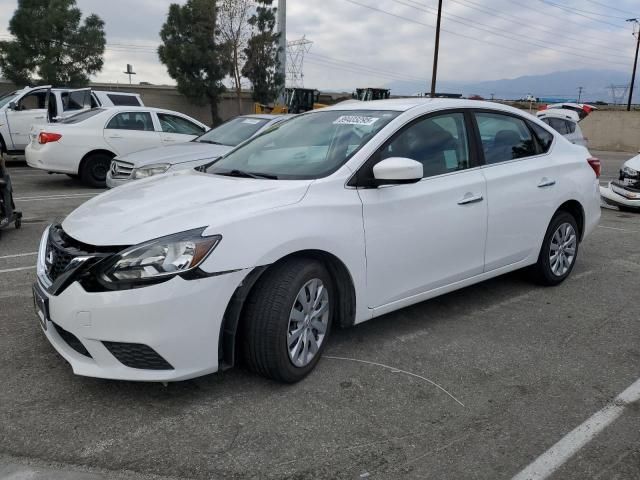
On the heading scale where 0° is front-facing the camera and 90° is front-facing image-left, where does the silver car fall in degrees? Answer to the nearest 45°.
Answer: approximately 45°

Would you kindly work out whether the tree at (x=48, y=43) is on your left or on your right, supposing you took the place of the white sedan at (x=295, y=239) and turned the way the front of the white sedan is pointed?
on your right

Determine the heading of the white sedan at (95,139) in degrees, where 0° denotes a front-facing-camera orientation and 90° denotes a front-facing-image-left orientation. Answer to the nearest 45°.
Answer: approximately 225°

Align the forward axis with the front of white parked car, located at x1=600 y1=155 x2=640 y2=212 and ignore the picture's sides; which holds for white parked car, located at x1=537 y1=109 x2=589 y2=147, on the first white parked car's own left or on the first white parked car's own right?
on the first white parked car's own right

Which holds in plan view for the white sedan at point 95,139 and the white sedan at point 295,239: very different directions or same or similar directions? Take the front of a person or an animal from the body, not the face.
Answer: very different directions

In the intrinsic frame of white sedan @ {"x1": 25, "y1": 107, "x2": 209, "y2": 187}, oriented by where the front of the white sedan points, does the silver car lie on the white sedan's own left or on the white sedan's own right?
on the white sedan's own right

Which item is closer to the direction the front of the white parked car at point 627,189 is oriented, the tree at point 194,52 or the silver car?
the silver car

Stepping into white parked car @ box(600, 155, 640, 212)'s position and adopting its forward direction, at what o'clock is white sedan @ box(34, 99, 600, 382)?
The white sedan is roughly at 11 o'clock from the white parked car.

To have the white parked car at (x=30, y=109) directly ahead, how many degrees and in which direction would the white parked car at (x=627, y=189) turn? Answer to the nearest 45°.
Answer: approximately 45° to its right

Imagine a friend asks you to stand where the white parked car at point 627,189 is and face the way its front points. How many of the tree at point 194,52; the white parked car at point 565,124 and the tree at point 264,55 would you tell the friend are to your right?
3

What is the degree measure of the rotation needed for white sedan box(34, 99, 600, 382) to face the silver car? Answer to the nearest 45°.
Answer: approximately 135° to its right

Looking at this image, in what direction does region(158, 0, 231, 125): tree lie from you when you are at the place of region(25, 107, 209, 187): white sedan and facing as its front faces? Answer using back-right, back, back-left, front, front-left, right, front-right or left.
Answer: front-left

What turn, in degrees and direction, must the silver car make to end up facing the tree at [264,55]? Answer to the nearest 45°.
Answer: approximately 135° to its right
